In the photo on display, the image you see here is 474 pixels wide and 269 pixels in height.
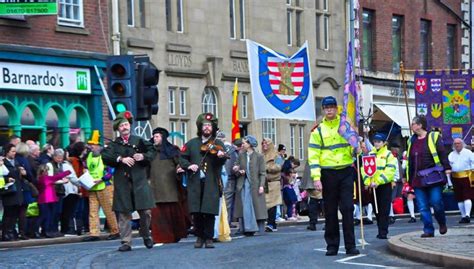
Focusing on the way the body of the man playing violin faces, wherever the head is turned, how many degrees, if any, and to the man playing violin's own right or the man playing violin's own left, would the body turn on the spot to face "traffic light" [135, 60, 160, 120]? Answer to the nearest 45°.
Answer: approximately 135° to the man playing violin's own right

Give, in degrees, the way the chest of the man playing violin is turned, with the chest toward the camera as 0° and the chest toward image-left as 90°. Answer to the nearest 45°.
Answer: approximately 0°

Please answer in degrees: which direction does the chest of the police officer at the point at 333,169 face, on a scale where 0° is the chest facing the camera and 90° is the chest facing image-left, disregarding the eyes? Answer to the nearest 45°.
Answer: approximately 0°
